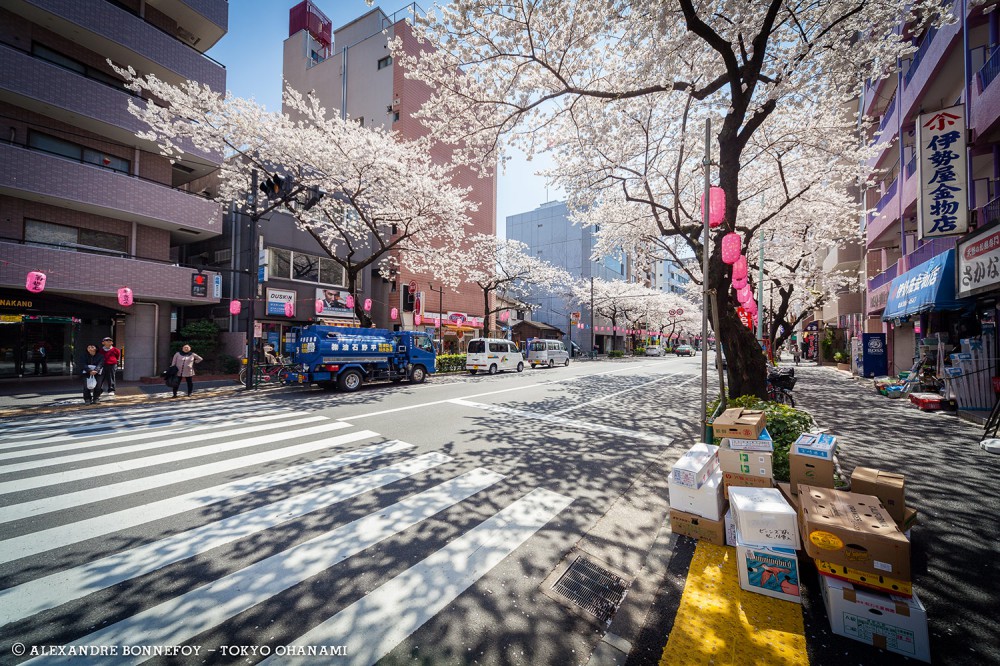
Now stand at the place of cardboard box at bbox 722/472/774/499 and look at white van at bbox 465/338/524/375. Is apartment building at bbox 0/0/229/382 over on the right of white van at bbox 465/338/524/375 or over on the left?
left

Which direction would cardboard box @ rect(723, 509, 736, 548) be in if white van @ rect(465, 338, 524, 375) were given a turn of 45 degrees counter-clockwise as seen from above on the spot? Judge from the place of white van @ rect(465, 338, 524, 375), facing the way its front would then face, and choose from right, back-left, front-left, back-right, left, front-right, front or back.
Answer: back

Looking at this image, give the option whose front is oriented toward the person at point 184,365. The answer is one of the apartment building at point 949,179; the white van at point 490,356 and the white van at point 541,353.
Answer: the apartment building

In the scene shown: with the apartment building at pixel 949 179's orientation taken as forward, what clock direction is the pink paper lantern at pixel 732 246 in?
The pink paper lantern is roughly at 11 o'clock from the apartment building.

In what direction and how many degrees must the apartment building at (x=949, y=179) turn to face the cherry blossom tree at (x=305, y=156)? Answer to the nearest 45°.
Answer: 0° — it already faces it

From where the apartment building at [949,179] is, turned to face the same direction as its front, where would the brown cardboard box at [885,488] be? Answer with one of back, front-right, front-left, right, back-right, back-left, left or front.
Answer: front-left

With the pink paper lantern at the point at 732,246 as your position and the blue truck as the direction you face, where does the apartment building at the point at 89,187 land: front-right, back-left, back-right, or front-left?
front-left

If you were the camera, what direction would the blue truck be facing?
facing away from the viewer and to the right of the viewer

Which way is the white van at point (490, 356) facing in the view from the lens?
facing away from the viewer and to the right of the viewer

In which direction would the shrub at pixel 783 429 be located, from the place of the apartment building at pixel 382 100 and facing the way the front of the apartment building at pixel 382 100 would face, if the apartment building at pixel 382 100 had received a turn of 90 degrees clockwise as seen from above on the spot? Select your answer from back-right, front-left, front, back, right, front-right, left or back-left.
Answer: front-left

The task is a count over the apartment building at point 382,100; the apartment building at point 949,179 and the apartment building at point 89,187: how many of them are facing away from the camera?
0

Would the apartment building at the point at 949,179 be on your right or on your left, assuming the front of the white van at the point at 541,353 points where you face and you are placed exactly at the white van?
on your right

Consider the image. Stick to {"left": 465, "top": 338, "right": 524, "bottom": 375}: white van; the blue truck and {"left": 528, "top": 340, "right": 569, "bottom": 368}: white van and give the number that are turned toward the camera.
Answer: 0

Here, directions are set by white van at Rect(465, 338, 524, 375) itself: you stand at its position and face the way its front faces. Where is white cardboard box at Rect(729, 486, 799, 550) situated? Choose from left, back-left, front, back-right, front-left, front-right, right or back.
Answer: back-right
